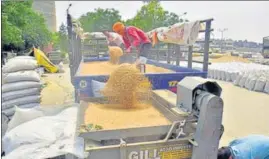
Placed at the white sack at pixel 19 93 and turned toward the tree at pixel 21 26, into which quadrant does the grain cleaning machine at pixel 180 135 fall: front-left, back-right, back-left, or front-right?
back-right

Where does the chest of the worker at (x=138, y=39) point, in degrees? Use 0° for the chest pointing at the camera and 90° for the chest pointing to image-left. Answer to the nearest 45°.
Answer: approximately 90°

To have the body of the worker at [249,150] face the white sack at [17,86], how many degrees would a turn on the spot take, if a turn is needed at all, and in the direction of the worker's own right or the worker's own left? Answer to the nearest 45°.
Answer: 0° — they already face it
